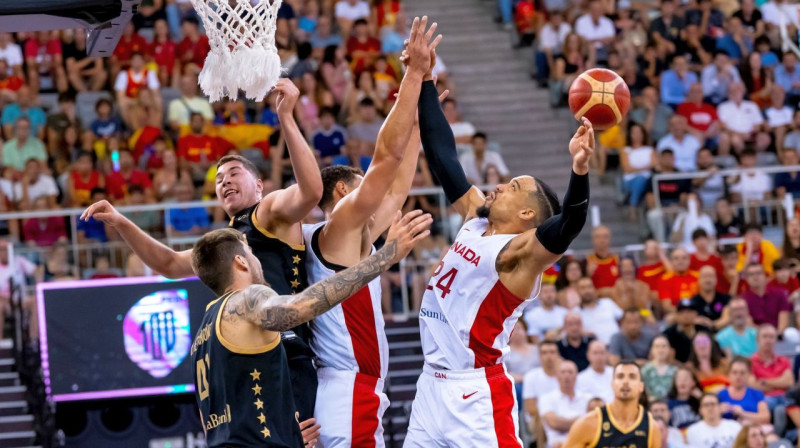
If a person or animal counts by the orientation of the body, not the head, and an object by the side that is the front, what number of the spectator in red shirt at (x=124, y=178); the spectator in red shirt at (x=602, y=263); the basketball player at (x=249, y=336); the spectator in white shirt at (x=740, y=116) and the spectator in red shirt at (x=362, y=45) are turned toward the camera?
4

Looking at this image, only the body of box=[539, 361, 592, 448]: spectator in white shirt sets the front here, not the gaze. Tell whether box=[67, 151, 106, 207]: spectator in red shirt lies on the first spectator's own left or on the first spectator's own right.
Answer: on the first spectator's own right

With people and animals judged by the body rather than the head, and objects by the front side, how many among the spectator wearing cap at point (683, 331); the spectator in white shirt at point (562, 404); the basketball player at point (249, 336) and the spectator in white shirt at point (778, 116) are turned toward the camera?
3

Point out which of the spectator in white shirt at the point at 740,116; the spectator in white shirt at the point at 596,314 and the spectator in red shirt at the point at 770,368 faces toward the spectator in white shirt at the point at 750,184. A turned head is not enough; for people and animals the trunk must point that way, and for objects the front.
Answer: the spectator in white shirt at the point at 740,116

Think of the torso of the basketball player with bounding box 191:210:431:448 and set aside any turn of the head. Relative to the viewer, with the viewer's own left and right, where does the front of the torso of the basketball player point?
facing away from the viewer and to the right of the viewer

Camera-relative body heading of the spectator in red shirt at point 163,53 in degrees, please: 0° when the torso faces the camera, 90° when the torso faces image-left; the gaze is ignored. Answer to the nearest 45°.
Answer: approximately 0°

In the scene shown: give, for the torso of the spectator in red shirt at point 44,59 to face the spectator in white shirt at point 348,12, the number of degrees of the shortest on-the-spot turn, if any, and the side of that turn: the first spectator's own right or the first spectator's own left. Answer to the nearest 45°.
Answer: approximately 90° to the first spectator's own left

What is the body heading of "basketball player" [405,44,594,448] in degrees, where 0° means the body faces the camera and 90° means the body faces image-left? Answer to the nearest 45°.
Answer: approximately 45°

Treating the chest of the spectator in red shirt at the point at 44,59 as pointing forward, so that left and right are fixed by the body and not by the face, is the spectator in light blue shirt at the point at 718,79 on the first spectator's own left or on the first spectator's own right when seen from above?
on the first spectator's own left

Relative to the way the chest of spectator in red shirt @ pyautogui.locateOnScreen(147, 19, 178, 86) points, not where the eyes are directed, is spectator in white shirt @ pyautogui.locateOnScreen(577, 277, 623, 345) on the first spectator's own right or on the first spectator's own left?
on the first spectator's own left
